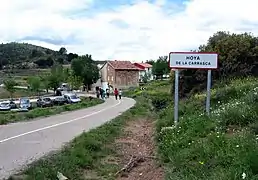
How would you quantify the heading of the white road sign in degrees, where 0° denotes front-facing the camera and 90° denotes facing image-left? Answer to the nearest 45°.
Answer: approximately 0°
